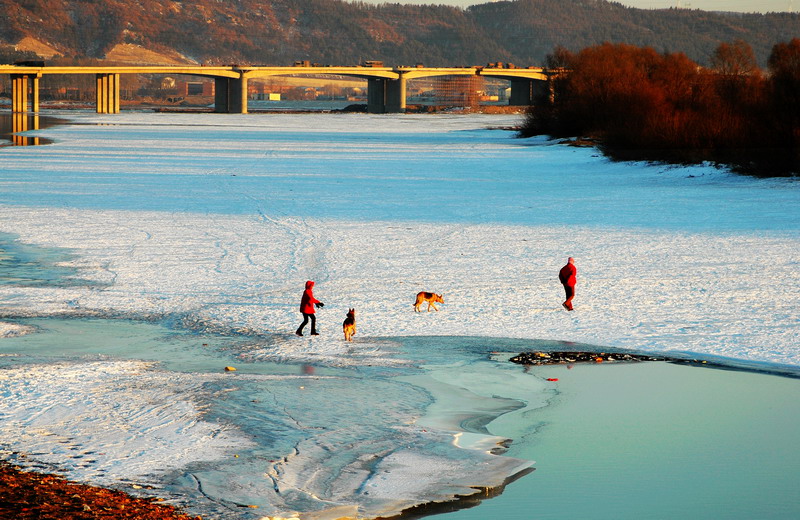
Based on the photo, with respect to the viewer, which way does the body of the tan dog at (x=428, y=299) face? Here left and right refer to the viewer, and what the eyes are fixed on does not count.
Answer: facing to the right of the viewer

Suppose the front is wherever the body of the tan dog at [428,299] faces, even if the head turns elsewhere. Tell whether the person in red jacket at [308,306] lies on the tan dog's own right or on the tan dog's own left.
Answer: on the tan dog's own right

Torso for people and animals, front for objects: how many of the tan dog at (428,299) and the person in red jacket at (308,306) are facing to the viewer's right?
2

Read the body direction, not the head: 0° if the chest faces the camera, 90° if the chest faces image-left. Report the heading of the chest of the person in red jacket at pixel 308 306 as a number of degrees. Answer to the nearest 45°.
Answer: approximately 270°
